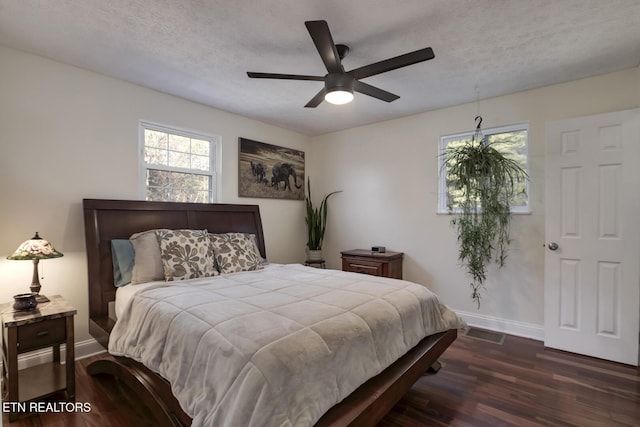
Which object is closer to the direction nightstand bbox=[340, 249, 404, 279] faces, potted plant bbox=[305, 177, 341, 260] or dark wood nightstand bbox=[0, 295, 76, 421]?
the dark wood nightstand

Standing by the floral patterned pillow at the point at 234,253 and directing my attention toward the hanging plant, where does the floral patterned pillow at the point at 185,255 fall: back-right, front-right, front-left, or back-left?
back-right

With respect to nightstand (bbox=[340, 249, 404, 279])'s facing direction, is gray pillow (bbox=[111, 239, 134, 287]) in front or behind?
in front

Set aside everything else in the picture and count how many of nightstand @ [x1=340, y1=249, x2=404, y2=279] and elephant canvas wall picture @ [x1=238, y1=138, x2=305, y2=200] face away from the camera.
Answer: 0

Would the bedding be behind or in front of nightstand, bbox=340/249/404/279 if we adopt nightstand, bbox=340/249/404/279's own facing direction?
in front

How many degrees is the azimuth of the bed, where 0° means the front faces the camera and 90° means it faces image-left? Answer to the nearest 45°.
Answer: approximately 315°

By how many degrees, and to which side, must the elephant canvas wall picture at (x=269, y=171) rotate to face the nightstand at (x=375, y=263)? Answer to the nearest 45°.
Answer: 0° — it already faces it

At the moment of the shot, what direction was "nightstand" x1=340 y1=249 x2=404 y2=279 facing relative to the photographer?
facing the viewer and to the left of the viewer

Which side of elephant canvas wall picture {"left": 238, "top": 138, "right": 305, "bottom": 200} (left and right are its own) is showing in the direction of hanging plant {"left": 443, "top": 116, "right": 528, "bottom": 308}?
front

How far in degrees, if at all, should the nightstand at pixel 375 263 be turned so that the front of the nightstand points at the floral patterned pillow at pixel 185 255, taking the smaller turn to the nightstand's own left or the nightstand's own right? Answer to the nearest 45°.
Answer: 0° — it already faces it

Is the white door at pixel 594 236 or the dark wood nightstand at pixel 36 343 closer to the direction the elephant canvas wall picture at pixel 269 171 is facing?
the white door

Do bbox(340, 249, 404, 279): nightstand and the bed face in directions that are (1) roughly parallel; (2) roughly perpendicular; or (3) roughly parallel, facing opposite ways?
roughly perpendicular

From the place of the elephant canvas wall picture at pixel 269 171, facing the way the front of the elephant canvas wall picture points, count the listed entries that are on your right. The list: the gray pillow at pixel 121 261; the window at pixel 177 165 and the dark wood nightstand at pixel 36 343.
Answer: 3

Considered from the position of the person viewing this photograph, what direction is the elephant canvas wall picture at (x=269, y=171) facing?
facing the viewer and to the right of the viewer

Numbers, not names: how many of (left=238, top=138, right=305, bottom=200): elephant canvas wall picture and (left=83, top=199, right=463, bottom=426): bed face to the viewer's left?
0

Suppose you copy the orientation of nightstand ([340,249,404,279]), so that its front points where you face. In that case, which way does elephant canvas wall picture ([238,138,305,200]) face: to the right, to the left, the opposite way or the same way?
to the left

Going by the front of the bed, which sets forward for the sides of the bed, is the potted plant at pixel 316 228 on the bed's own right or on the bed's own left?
on the bed's own left
